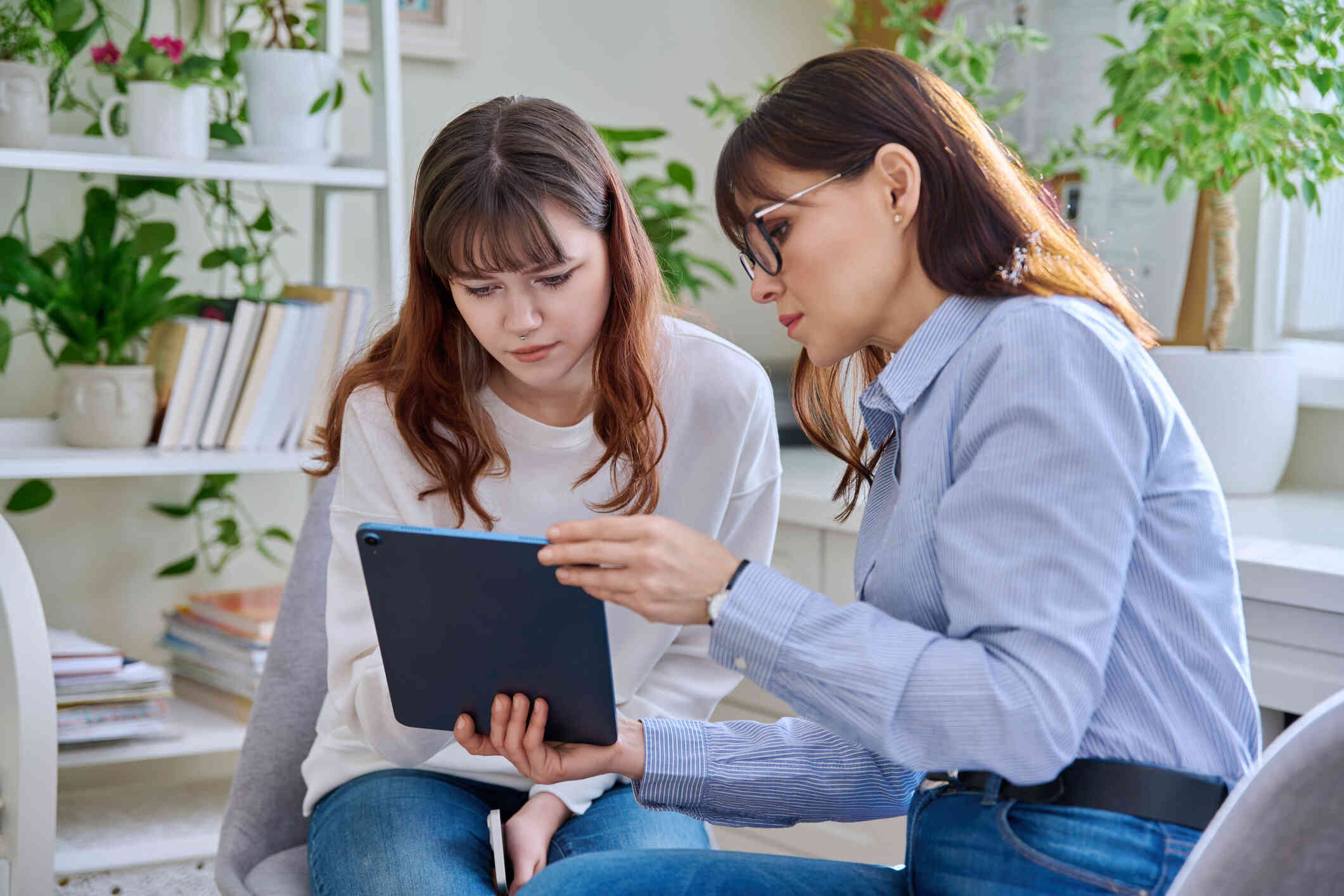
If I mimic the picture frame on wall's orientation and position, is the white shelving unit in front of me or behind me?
in front

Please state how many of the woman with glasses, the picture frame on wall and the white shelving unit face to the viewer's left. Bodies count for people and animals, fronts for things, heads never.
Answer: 1

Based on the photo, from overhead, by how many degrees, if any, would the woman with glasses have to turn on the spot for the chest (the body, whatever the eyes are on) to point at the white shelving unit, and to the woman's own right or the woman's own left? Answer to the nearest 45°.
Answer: approximately 45° to the woman's own right

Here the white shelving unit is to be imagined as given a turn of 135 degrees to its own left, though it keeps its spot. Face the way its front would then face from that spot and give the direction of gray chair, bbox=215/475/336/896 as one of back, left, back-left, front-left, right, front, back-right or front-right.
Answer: back-right

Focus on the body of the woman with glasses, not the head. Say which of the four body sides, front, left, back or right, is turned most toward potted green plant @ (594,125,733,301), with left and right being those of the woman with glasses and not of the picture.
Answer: right

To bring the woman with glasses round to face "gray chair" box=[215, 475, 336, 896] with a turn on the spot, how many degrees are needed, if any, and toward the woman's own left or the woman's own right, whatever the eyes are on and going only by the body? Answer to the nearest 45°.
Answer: approximately 45° to the woman's own right

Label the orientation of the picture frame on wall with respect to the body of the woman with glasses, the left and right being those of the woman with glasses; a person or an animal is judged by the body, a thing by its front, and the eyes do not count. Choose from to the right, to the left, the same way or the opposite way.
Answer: to the left

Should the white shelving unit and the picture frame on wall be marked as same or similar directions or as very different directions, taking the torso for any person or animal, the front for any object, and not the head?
same or similar directions

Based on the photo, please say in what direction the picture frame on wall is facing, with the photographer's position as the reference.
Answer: facing the viewer

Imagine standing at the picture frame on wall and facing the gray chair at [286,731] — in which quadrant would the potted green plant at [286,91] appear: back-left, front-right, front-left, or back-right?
front-right

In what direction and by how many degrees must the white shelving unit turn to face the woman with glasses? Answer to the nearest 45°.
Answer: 0° — it already faces them

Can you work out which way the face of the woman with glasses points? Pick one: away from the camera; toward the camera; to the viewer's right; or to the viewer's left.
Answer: to the viewer's left

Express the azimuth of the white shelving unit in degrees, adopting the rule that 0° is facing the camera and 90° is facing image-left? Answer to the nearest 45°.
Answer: approximately 0°

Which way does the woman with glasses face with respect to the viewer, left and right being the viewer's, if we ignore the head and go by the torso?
facing to the left of the viewer

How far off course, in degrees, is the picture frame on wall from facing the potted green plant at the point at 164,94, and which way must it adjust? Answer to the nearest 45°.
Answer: approximately 45° to its right
